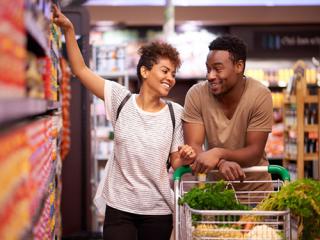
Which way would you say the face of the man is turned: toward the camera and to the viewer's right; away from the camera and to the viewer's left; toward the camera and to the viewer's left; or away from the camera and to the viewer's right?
toward the camera and to the viewer's left

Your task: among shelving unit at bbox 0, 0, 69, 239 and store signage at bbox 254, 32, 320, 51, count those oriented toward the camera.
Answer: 1

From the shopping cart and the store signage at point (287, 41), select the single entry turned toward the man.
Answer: the store signage

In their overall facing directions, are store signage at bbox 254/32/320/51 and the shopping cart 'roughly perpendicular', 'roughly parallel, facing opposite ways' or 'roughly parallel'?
roughly parallel

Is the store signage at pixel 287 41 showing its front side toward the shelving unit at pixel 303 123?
yes

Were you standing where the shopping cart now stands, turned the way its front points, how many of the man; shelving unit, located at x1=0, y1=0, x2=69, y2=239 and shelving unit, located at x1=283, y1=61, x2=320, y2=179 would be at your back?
2

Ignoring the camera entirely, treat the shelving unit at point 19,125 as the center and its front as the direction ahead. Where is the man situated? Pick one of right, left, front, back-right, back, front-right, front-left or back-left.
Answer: front-left

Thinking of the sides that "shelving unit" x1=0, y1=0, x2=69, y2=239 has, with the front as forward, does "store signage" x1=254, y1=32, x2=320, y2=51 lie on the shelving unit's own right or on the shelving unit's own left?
on the shelving unit's own left

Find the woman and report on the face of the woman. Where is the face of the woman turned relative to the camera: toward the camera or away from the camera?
toward the camera

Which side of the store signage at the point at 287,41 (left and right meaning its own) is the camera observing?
front

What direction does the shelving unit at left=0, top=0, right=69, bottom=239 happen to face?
to the viewer's right

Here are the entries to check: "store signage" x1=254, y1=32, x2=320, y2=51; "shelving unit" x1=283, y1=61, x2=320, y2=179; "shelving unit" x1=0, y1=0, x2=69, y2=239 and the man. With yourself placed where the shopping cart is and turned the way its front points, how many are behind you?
3

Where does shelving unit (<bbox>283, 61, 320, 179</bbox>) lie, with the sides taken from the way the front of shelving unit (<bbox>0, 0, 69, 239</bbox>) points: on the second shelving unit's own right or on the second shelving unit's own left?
on the second shelving unit's own left
